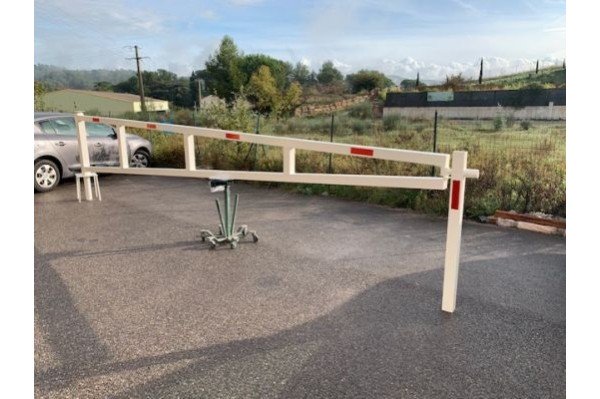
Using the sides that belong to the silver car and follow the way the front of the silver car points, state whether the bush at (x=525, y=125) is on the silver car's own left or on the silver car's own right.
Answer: on the silver car's own right

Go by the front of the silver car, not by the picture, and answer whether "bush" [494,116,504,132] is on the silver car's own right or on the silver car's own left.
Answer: on the silver car's own right
